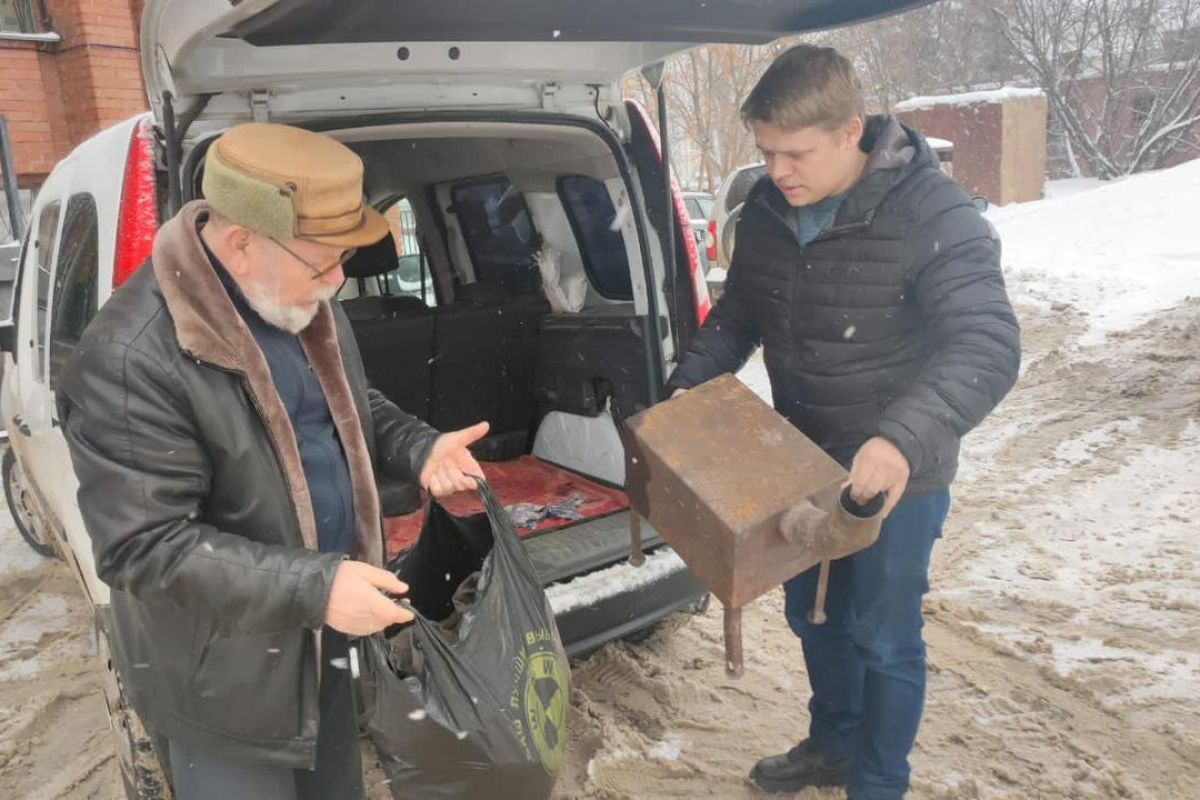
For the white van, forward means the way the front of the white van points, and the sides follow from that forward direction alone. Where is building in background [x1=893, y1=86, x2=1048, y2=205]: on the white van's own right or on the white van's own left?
on the white van's own right

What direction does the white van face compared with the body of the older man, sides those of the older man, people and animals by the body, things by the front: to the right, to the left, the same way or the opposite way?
the opposite way

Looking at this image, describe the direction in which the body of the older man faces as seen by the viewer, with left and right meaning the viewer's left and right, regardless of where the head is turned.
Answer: facing the viewer and to the right of the viewer

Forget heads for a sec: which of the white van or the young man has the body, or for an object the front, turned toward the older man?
the young man

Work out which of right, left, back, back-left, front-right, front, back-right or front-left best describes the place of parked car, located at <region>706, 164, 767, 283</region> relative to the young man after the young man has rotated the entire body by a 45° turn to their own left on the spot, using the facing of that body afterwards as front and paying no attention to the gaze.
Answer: back

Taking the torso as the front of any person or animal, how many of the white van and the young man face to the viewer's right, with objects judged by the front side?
0

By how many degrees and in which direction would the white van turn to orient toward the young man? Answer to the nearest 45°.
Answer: approximately 180°

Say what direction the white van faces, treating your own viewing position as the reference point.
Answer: facing away from the viewer and to the left of the viewer

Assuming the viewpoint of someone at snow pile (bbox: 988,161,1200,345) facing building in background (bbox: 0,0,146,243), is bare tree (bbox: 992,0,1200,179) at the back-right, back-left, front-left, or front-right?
back-right

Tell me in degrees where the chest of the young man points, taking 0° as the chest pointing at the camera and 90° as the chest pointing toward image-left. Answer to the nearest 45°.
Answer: approximately 45°

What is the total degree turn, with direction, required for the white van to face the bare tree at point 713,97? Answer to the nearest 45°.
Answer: approximately 45° to its right

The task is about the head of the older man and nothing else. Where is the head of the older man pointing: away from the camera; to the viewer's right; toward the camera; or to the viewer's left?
to the viewer's right
